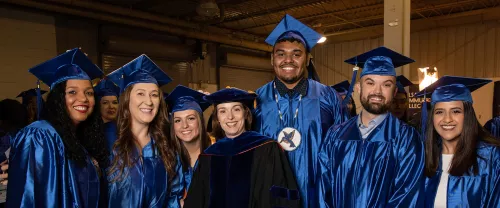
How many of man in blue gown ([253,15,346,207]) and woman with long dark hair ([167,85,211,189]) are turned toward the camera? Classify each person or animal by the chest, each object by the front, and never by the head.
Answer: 2

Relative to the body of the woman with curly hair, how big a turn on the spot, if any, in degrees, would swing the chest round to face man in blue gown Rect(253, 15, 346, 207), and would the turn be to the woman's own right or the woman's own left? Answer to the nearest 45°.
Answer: approximately 45° to the woman's own left

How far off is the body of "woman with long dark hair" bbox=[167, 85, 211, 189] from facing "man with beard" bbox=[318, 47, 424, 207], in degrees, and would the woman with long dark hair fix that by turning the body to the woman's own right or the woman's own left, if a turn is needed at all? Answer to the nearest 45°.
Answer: approximately 45° to the woman's own left

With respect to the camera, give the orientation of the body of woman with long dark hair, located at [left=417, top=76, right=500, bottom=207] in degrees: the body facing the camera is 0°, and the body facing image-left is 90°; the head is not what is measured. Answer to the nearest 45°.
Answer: approximately 45°

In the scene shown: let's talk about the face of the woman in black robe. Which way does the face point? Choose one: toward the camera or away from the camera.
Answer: toward the camera

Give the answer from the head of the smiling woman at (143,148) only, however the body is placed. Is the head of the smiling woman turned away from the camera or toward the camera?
toward the camera

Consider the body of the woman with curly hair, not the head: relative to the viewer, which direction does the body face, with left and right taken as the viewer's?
facing the viewer and to the right of the viewer

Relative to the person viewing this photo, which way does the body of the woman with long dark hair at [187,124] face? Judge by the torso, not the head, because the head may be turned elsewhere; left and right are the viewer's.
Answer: facing the viewer

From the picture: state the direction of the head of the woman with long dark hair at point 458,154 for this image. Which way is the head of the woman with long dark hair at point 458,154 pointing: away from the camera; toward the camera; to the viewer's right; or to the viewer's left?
toward the camera

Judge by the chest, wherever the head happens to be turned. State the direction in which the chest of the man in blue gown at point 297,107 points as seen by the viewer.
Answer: toward the camera
